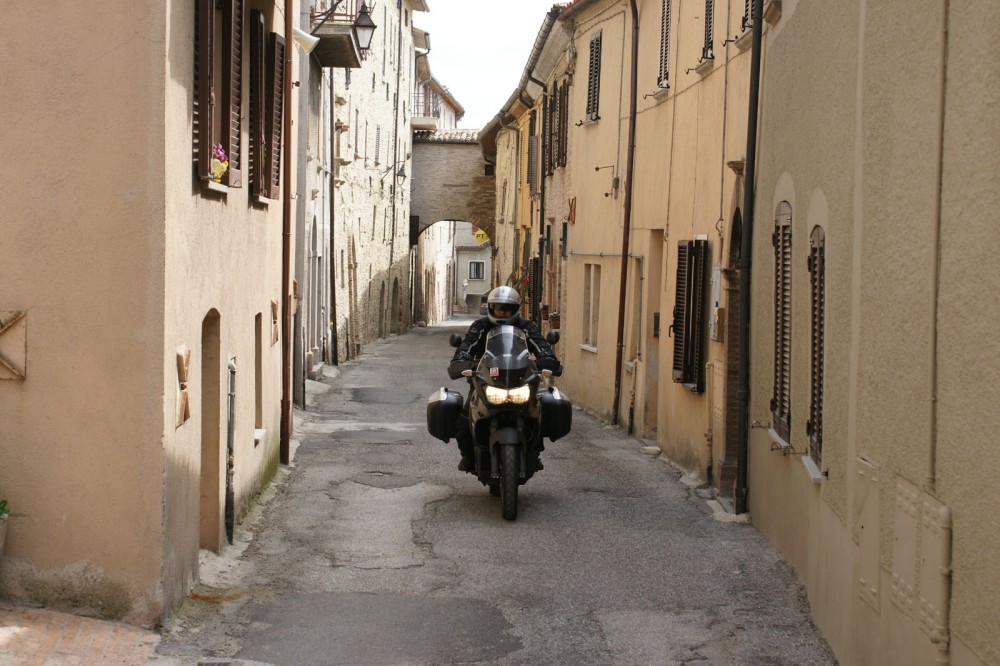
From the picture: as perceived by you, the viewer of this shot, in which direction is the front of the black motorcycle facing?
facing the viewer

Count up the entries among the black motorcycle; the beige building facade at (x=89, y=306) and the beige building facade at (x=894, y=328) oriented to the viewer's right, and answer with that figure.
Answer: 1

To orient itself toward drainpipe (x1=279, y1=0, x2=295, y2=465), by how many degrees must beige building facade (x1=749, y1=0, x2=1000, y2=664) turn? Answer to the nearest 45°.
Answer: approximately 45° to its right

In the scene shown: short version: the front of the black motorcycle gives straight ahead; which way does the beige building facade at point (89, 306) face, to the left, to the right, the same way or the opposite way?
to the left

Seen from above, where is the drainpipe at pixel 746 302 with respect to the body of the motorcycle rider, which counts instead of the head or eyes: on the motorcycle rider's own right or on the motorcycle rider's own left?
on the motorcycle rider's own left

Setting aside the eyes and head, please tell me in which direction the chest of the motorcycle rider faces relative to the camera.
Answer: toward the camera

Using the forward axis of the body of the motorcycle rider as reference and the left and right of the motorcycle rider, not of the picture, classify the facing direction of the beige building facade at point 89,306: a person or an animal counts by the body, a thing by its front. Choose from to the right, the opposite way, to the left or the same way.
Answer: to the left

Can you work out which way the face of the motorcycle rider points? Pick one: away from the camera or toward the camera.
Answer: toward the camera

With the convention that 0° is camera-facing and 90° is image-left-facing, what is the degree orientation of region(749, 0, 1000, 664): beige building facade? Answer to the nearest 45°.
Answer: approximately 90°

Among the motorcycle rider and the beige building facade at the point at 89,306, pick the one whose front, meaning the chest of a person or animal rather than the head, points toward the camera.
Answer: the motorcycle rider

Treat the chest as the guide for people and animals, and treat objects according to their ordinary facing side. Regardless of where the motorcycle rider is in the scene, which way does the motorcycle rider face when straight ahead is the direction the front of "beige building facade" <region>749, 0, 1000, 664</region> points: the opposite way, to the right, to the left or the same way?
to the left

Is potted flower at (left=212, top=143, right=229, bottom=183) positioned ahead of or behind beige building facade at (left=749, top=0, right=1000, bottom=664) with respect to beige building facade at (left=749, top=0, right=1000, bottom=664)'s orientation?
ahead

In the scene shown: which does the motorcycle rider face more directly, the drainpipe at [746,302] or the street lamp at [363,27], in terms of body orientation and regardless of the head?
the drainpipe

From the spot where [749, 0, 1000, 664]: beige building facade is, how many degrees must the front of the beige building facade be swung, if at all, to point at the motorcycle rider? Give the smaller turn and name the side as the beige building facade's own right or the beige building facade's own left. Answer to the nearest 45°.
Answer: approximately 45° to the beige building facade's own right

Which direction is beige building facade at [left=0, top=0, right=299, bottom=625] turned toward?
to the viewer's right

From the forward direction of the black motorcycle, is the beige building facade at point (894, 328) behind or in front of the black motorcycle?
in front
